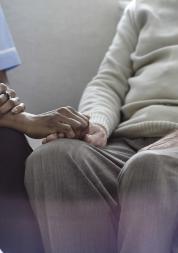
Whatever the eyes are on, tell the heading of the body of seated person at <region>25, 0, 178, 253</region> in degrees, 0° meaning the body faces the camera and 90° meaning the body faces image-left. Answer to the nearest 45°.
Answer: approximately 45°
